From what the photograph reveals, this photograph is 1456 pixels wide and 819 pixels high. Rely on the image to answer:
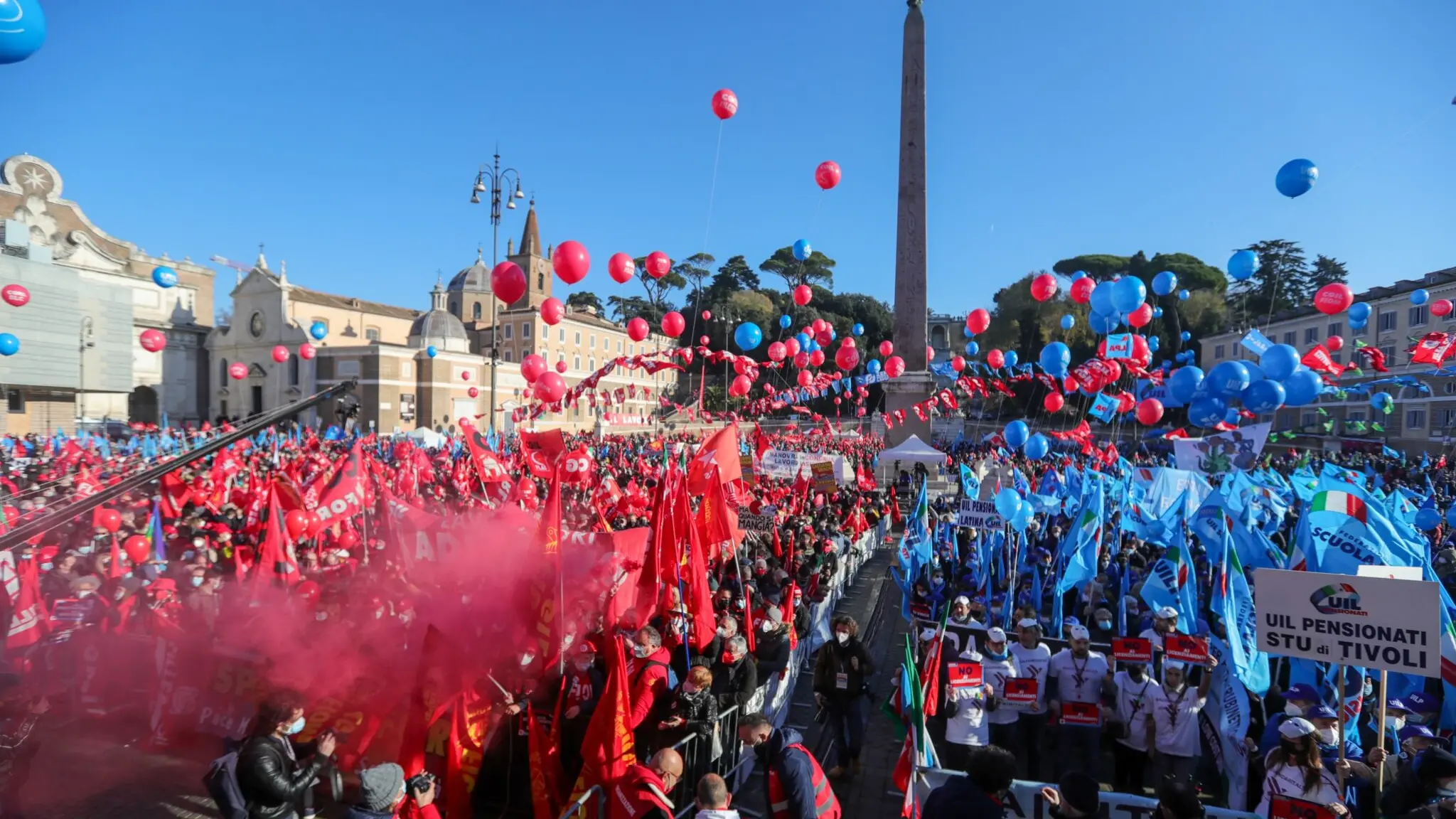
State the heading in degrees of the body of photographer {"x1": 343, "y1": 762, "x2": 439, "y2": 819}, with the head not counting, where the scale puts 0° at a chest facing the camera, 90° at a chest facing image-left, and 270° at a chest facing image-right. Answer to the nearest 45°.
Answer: approximately 225°

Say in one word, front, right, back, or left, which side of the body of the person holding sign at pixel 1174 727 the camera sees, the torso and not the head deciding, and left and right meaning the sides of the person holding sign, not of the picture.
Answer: front

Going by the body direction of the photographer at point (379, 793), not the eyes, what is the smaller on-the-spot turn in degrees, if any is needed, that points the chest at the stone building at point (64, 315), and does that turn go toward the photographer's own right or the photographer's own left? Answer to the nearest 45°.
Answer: approximately 45° to the photographer's own left

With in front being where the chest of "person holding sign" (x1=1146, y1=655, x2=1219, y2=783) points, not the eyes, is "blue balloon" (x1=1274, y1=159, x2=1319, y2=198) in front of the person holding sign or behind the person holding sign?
behind

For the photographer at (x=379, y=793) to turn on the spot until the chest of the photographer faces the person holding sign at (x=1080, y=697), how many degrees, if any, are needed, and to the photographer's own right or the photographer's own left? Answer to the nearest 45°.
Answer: approximately 45° to the photographer's own right

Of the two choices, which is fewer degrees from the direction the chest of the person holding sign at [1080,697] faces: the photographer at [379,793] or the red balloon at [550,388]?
the photographer

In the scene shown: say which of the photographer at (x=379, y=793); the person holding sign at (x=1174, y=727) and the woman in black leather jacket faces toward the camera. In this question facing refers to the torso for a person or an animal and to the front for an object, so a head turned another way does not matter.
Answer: the person holding sign

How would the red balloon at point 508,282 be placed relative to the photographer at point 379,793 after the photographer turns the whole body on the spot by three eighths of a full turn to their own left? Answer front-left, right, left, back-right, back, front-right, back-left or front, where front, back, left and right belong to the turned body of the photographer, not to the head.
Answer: right

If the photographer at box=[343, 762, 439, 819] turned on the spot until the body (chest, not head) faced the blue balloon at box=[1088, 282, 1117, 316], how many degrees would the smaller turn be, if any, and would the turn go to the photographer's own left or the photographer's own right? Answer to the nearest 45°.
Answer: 0° — they already face it

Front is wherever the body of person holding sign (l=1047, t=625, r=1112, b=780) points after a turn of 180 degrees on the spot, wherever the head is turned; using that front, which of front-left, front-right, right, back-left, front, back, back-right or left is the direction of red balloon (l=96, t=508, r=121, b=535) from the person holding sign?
left

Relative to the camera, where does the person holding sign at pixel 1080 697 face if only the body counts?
toward the camera

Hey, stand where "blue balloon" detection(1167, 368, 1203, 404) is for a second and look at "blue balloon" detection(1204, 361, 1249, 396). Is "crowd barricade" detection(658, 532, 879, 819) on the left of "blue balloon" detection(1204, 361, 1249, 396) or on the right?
right

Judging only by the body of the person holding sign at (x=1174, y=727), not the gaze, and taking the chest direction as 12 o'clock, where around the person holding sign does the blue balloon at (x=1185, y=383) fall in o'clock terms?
The blue balloon is roughly at 6 o'clock from the person holding sign.
